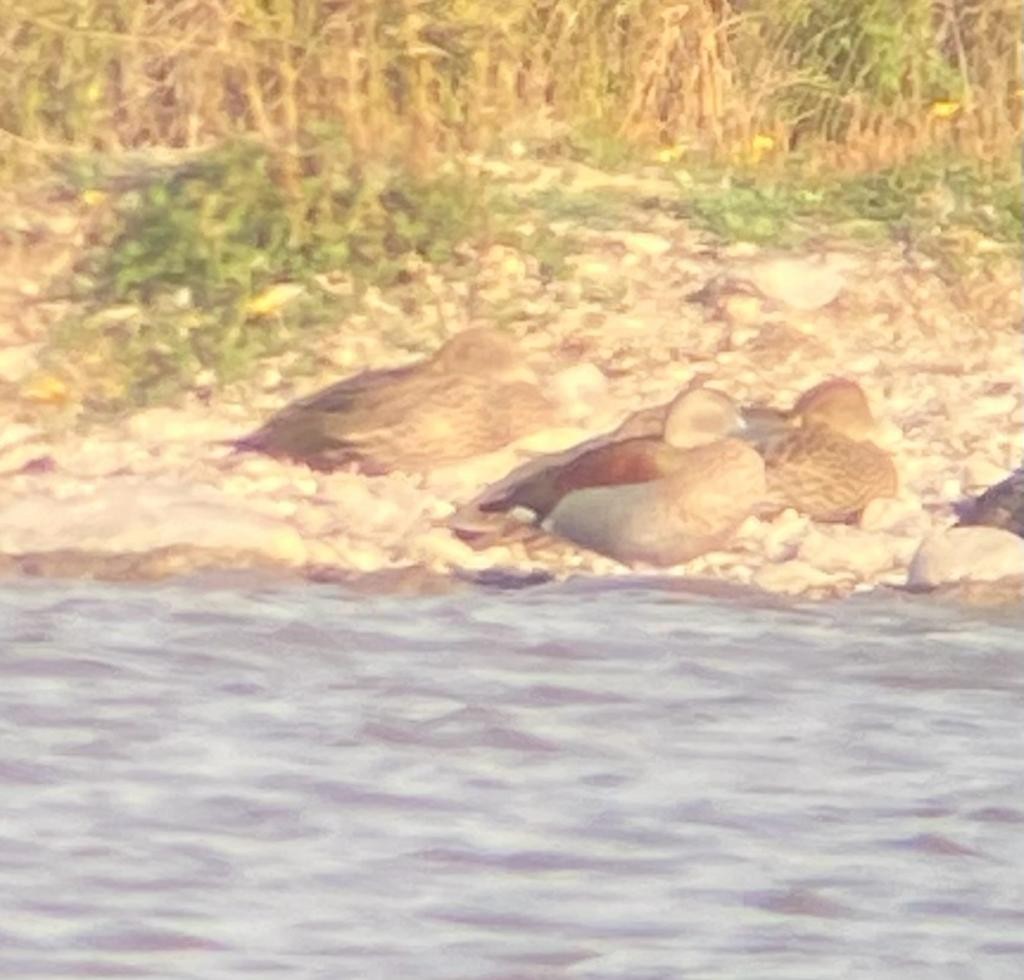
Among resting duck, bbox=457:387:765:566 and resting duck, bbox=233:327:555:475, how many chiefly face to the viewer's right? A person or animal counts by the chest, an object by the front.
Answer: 2

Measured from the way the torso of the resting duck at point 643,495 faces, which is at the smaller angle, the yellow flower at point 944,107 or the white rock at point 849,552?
the white rock

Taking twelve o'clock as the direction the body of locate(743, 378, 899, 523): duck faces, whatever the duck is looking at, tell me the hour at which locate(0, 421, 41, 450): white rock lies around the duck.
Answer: The white rock is roughly at 6 o'clock from the duck.

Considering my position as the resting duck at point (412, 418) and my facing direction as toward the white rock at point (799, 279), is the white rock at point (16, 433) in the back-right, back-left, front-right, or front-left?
back-left

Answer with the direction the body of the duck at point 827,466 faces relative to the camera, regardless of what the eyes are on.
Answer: to the viewer's right

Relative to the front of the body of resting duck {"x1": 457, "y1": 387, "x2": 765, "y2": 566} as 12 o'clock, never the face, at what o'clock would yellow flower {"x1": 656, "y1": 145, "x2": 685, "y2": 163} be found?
The yellow flower is roughly at 9 o'clock from the resting duck.

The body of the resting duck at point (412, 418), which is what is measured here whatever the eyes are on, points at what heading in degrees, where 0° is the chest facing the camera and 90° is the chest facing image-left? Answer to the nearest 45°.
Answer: approximately 270°

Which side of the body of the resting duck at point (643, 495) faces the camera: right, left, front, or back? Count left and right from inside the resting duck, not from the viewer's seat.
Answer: right
